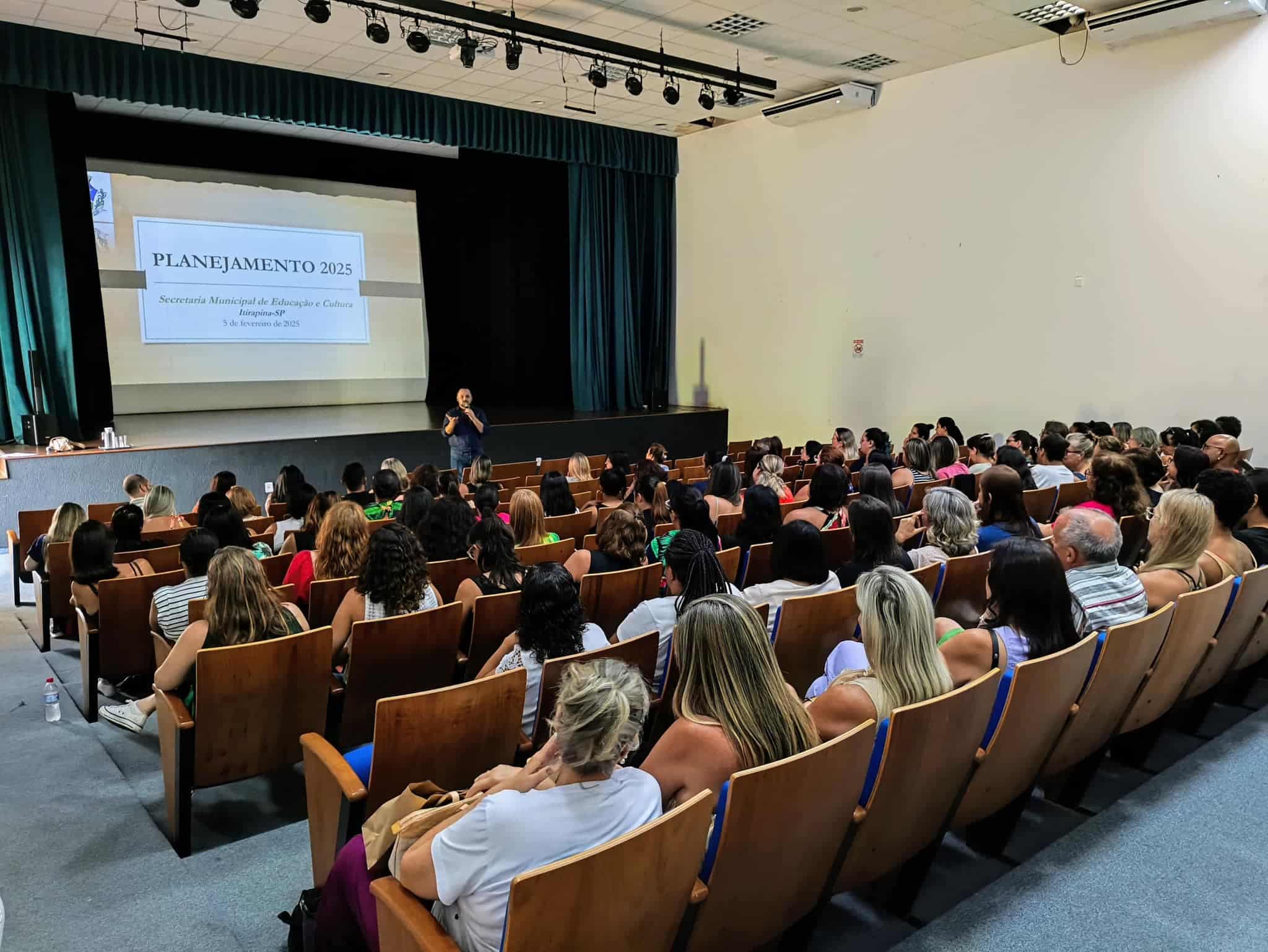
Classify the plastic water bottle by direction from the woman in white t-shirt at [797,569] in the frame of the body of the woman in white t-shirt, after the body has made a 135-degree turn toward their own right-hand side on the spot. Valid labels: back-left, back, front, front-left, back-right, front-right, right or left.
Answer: back-right

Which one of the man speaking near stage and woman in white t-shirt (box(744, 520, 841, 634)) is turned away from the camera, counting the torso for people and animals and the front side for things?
the woman in white t-shirt

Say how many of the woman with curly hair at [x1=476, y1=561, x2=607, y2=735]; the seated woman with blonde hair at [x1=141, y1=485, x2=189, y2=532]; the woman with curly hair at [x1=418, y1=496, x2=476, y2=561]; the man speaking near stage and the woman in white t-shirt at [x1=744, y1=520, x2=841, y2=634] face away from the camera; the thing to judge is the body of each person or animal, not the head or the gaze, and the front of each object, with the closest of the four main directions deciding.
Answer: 4

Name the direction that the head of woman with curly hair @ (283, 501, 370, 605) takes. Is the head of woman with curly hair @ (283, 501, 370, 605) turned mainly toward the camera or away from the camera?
away from the camera

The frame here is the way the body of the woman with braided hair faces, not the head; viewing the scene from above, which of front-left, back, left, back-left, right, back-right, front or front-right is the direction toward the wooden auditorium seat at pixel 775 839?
back-left

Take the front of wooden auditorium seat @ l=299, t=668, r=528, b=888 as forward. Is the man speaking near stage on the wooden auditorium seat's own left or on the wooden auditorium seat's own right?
on the wooden auditorium seat's own right

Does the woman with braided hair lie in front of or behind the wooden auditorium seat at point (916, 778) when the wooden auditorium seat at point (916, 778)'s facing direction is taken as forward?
in front

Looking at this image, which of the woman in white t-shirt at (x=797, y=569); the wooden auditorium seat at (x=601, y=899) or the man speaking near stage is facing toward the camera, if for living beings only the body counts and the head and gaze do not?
the man speaking near stage

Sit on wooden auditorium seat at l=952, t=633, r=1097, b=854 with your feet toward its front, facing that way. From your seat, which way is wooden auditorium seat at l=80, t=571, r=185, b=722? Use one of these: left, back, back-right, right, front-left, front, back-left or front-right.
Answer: front-left

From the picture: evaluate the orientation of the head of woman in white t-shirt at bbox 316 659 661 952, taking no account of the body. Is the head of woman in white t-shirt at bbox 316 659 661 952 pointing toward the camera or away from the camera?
away from the camera

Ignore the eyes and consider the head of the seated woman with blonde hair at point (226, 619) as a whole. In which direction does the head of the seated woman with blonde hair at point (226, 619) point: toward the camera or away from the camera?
away from the camera

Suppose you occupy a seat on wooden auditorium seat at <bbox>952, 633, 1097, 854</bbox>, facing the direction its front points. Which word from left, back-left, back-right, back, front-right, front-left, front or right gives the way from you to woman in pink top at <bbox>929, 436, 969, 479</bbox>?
front-right

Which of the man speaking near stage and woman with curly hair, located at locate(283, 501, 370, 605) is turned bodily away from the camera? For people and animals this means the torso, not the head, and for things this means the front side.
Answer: the woman with curly hair

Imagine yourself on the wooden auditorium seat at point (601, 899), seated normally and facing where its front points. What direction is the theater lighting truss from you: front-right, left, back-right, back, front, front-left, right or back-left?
front-right

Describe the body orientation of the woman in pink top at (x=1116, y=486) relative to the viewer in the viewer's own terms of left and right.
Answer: facing away from the viewer and to the left of the viewer

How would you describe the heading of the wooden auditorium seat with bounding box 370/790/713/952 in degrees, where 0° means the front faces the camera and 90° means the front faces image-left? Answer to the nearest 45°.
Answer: approximately 135°

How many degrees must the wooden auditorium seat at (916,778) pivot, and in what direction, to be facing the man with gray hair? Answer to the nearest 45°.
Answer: approximately 90° to its right

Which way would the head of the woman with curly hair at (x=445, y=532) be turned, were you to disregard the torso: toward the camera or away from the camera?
away from the camera

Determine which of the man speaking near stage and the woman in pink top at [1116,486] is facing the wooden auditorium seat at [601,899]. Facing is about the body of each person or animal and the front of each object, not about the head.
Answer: the man speaking near stage
